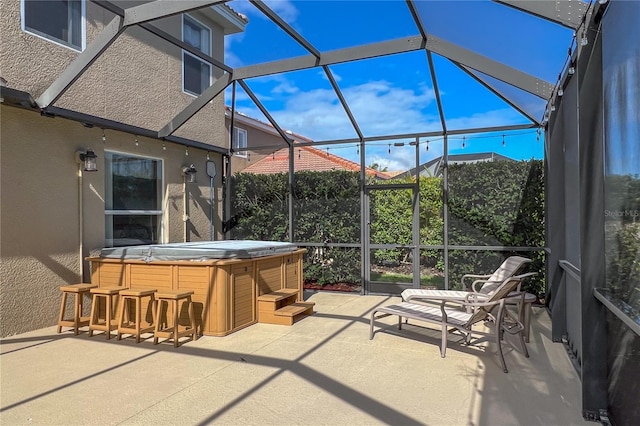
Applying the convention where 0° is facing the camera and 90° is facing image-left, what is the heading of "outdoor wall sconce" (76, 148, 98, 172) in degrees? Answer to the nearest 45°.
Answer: approximately 315°

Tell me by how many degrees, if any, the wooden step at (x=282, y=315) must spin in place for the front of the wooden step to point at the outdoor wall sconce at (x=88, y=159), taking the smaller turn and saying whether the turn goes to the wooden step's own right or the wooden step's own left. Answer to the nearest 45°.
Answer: approximately 135° to the wooden step's own right

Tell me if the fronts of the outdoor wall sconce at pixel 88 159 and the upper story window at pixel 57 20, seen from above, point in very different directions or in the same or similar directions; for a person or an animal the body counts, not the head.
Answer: same or similar directions

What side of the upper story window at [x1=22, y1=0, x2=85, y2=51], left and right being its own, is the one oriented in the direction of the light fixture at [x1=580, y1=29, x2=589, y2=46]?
front

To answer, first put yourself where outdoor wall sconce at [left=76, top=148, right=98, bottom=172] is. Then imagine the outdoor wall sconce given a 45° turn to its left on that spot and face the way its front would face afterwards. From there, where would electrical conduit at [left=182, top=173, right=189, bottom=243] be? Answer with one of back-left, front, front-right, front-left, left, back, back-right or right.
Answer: front-left

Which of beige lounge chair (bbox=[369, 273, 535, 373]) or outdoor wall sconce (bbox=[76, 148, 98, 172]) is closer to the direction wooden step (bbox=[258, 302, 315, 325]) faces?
the beige lounge chair

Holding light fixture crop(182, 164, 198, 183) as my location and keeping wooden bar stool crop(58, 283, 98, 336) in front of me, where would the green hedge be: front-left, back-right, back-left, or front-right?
back-left

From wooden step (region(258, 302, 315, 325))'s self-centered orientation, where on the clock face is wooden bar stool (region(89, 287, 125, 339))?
The wooden bar stool is roughly at 4 o'clock from the wooden step.

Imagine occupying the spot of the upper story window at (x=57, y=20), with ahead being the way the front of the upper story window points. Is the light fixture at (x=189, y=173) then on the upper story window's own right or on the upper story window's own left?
on the upper story window's own left

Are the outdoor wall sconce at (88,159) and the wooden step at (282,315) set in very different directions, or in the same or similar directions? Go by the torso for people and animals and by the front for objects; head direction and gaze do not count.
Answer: same or similar directions

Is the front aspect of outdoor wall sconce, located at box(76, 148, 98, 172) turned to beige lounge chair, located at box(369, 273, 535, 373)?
yes

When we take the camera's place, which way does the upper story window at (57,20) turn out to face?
facing the viewer and to the right of the viewer

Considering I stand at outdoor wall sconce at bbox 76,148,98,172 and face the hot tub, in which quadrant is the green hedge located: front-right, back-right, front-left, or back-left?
front-left

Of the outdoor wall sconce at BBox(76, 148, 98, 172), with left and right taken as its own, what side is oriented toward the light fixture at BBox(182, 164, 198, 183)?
left

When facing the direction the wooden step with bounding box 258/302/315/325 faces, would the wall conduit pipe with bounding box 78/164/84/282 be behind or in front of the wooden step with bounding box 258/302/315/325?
behind
